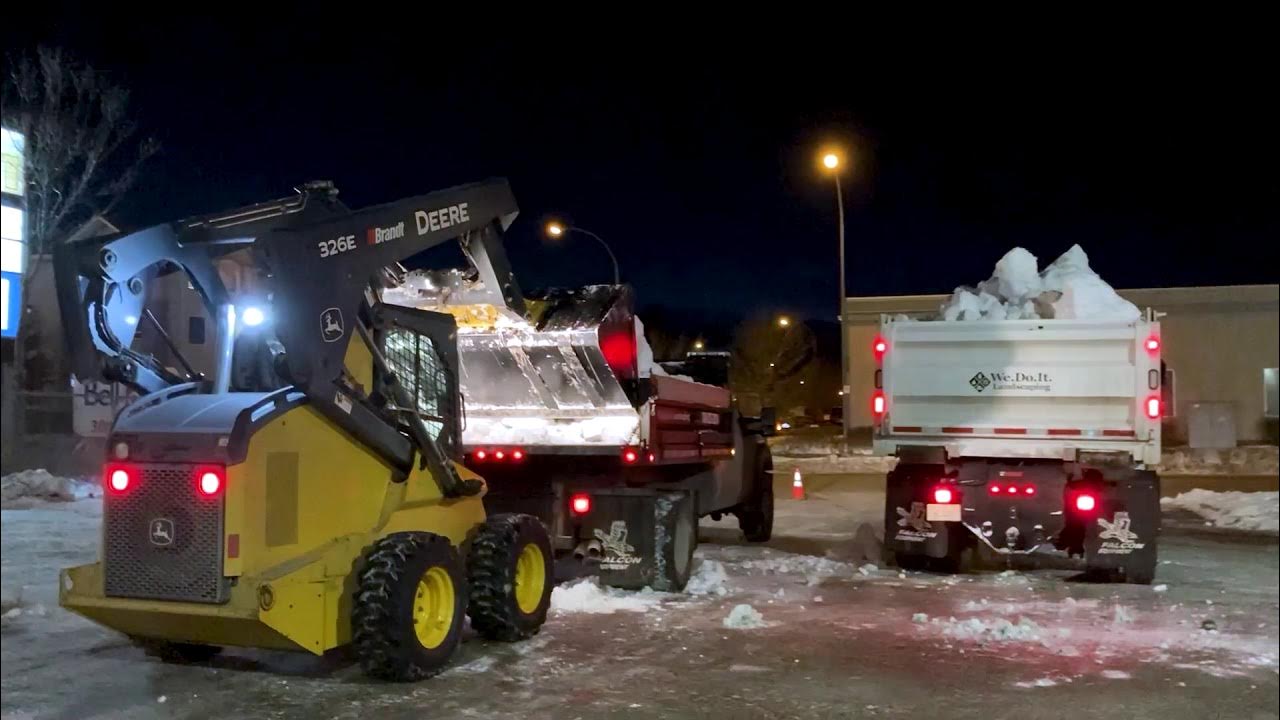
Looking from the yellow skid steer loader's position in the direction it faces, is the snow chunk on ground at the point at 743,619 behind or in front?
in front

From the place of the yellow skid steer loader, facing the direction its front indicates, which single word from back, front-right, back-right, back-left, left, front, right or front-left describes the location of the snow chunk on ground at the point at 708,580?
front

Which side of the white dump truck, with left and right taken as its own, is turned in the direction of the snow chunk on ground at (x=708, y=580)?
left

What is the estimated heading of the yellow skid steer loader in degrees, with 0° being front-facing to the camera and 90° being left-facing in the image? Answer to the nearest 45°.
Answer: approximately 225°

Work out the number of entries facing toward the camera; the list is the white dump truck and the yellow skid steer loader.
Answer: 0

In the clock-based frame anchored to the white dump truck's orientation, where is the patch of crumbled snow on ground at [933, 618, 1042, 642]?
The patch of crumbled snow on ground is roughly at 6 o'clock from the white dump truck.

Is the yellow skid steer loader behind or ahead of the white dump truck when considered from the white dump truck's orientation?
behind

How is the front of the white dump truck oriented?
away from the camera

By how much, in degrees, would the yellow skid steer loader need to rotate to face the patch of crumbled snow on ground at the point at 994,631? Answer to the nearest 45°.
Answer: approximately 45° to its right

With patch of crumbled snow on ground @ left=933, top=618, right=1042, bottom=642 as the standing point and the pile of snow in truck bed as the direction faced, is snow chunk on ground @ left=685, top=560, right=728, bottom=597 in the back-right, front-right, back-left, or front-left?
front-left

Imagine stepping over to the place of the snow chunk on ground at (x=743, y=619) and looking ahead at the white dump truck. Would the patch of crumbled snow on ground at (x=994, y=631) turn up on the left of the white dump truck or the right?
right

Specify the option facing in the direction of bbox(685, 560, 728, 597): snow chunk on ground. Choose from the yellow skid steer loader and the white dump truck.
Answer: the yellow skid steer loader
